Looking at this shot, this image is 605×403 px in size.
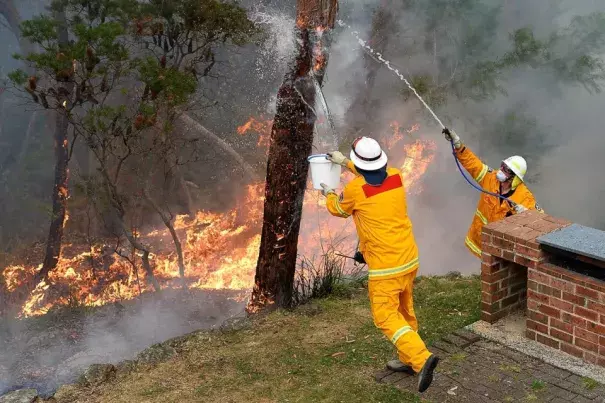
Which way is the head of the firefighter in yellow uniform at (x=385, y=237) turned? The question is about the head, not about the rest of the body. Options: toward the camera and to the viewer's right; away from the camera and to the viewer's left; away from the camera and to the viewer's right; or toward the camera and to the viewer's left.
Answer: away from the camera and to the viewer's left

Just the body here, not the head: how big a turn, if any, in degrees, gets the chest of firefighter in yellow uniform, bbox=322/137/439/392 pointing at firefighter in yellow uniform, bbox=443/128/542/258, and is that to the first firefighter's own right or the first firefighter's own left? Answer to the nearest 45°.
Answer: approximately 90° to the first firefighter's own right

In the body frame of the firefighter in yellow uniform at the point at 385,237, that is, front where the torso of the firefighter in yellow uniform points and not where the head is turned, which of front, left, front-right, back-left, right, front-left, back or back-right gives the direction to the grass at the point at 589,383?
back-right

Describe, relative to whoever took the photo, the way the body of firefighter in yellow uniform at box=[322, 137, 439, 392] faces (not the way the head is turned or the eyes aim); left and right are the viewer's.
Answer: facing away from the viewer and to the left of the viewer

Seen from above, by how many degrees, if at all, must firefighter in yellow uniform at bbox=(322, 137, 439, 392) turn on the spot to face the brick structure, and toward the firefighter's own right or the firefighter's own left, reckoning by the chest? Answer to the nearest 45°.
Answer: approximately 90° to the firefighter's own right
